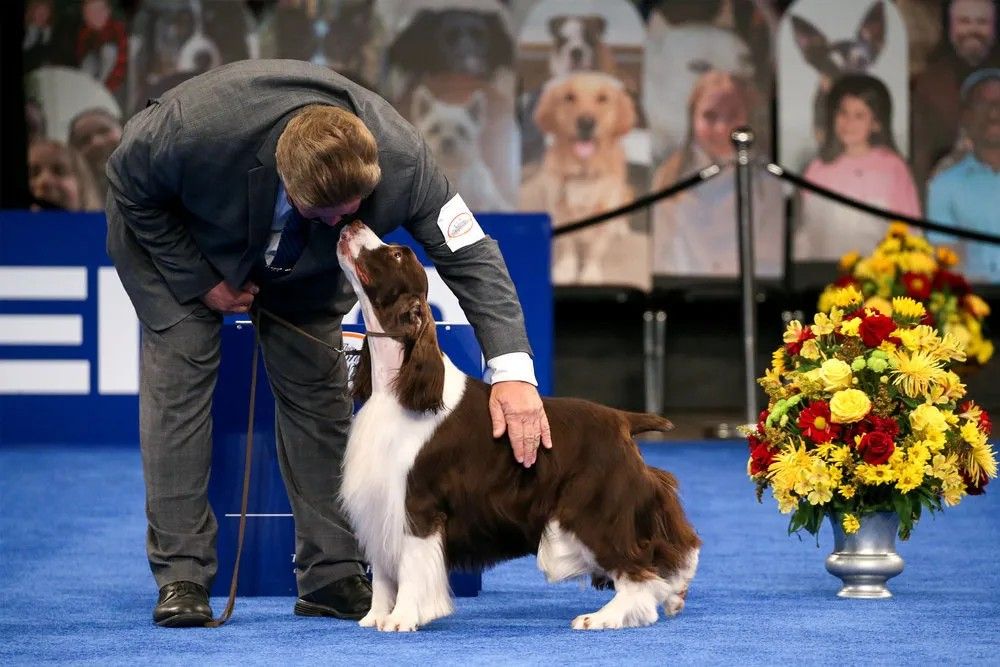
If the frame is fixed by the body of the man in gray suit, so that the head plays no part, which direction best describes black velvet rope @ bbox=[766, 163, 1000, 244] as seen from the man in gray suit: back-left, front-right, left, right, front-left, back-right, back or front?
left

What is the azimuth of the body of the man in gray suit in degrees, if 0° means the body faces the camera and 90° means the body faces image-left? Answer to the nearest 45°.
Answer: approximately 315°

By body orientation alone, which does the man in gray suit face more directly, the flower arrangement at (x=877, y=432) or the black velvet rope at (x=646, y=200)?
the flower arrangement

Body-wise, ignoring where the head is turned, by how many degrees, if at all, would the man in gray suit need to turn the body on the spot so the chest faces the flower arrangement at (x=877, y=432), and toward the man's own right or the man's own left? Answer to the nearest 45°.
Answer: approximately 45° to the man's own left

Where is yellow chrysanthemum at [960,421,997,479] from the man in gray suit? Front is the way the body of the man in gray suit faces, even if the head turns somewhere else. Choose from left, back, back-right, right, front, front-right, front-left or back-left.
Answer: front-left

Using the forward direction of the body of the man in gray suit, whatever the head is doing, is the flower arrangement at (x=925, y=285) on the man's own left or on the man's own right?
on the man's own left
